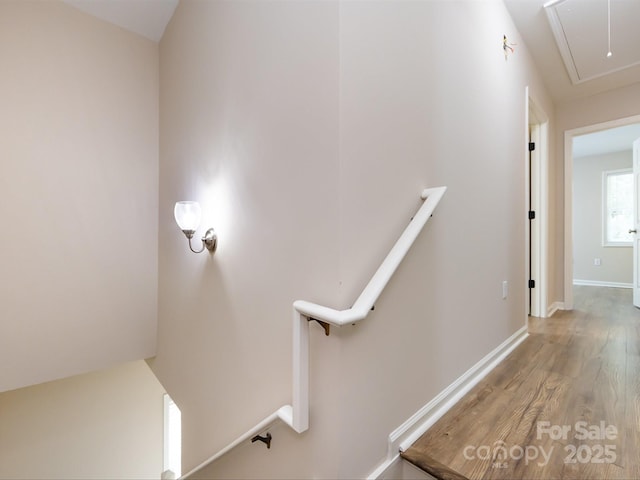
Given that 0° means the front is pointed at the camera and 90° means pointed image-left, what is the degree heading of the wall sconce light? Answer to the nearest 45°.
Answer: approximately 45°

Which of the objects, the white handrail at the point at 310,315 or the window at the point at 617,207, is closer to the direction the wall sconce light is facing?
the white handrail

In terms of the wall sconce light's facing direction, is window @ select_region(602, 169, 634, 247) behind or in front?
behind

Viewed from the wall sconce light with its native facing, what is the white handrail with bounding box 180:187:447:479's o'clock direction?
The white handrail is roughly at 10 o'clock from the wall sconce light.
